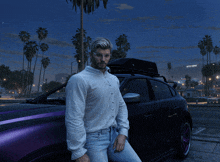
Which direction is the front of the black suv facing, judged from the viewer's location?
facing the viewer and to the left of the viewer

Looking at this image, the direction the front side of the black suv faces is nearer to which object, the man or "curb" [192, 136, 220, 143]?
the man

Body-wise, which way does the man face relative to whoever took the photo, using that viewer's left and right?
facing the viewer and to the right of the viewer

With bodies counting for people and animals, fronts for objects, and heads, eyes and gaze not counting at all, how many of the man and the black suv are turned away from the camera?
0

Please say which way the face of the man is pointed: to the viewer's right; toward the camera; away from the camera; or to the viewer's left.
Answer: toward the camera

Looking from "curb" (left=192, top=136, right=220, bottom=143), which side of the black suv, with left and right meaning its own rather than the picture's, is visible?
back

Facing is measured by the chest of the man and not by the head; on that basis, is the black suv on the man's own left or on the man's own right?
on the man's own left

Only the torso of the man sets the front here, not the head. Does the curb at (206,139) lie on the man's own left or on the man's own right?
on the man's own left

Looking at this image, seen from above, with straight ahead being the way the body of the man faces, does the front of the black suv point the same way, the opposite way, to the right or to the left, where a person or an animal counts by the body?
to the right
